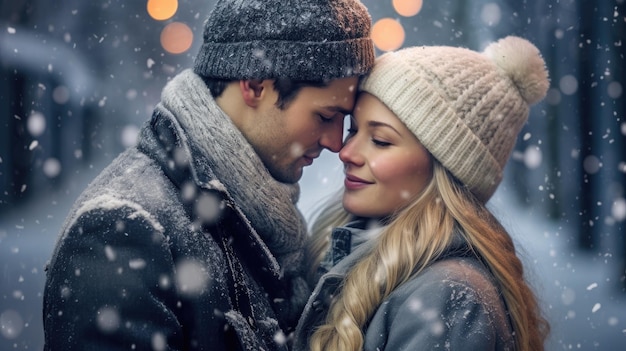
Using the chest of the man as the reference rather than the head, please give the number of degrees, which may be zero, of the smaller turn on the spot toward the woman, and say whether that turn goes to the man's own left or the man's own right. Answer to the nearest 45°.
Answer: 0° — they already face them

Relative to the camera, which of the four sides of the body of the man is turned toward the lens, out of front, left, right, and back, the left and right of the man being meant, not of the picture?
right
